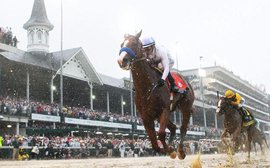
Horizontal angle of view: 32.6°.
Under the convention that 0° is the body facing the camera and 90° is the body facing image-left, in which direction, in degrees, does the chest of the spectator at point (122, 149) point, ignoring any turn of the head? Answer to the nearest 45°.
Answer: approximately 0°

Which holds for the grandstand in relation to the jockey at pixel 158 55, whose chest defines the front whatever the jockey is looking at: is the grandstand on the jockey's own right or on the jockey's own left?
on the jockey's own right

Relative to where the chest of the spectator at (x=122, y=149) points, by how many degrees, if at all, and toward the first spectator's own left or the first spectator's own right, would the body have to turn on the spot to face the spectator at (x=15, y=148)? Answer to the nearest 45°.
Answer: approximately 45° to the first spectator's own right

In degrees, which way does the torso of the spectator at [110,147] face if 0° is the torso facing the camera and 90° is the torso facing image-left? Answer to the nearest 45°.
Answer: approximately 0°

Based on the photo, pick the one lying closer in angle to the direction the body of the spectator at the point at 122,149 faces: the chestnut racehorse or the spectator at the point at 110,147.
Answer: the chestnut racehorse

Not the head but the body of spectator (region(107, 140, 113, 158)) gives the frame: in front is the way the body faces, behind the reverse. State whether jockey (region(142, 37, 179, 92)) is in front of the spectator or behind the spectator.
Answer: in front

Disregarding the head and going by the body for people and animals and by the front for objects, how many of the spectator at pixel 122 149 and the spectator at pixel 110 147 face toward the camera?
2

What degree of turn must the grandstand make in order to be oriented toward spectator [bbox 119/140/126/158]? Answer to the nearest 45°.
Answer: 0° — it already faces them

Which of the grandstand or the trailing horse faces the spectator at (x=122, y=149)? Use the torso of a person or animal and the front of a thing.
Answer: the grandstand

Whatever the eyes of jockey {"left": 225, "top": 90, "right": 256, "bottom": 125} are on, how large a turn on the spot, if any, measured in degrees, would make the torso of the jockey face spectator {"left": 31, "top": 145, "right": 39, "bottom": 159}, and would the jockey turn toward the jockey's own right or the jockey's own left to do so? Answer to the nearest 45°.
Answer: approximately 90° to the jockey's own right

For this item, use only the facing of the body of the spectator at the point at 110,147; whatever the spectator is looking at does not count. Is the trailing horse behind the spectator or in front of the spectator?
in front
